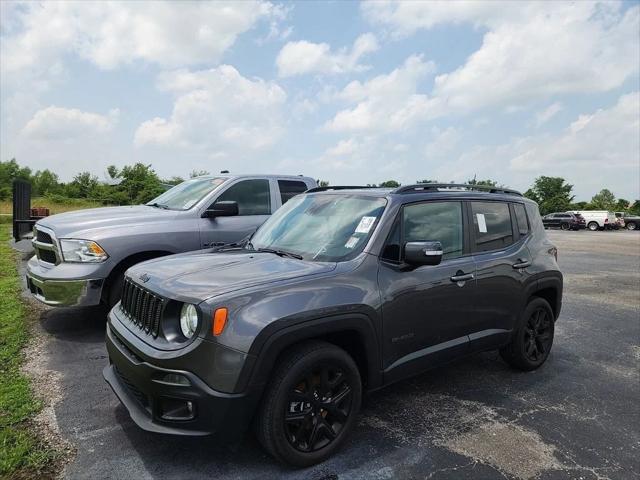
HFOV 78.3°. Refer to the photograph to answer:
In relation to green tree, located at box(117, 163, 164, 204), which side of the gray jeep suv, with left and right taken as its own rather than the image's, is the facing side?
right

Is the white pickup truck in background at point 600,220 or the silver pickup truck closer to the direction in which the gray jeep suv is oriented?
the silver pickup truck

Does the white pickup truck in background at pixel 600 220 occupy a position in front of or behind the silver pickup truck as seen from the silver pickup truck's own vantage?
behind

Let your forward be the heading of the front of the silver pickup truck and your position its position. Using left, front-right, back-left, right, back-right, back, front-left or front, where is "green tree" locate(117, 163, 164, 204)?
back-right

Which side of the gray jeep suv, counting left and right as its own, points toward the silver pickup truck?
right

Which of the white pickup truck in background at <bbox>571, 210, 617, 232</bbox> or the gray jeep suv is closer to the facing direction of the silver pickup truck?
the gray jeep suv

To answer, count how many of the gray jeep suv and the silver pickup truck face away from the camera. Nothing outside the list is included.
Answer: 0

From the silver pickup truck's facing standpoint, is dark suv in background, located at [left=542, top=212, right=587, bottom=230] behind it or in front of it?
behind

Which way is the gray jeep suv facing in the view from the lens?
facing the viewer and to the left of the viewer

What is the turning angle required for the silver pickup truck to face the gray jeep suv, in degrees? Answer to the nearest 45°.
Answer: approximately 90° to its left
